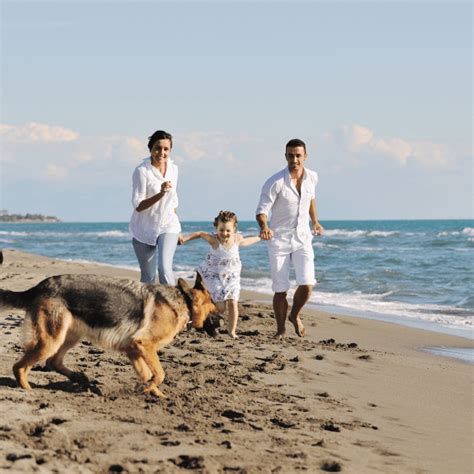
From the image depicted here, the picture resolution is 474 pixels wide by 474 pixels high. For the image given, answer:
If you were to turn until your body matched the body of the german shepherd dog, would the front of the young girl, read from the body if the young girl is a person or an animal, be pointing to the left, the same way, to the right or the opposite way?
to the right

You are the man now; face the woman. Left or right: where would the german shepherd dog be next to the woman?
left

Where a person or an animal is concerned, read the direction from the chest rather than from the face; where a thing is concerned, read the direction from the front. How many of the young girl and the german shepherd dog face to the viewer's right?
1

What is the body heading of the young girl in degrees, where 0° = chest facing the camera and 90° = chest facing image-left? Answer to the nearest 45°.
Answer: approximately 0°

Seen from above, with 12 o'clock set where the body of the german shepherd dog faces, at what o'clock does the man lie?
The man is roughly at 10 o'clock from the german shepherd dog.

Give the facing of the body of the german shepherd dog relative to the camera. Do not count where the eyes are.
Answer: to the viewer's right

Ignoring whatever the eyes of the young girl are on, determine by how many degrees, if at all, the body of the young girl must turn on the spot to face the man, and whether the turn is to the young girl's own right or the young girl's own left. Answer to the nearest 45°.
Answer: approximately 90° to the young girl's own left

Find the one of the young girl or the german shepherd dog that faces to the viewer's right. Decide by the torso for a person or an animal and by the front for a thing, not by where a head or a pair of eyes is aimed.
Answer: the german shepherd dog
